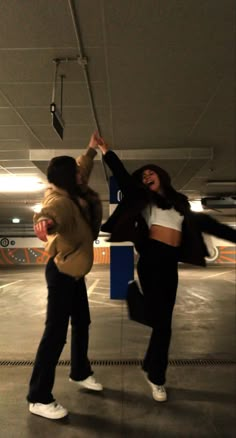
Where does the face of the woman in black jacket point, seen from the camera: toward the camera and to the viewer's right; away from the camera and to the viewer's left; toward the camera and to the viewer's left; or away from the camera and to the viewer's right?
toward the camera and to the viewer's left

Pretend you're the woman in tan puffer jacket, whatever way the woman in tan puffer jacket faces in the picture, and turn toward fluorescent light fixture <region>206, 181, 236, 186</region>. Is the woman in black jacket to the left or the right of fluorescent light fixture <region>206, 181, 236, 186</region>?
right

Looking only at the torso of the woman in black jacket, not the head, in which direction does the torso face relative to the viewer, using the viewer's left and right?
facing the viewer

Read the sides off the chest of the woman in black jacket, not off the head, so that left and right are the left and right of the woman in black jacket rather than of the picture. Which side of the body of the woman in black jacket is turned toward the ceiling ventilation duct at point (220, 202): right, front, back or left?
back

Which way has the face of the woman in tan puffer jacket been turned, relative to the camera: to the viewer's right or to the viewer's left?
to the viewer's right

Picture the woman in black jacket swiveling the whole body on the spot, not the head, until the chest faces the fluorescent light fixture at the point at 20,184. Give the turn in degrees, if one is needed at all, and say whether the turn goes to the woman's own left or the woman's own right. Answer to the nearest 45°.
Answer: approximately 135° to the woman's own right

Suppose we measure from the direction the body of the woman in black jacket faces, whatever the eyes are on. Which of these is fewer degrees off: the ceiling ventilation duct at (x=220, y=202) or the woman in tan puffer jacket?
the woman in tan puffer jacket

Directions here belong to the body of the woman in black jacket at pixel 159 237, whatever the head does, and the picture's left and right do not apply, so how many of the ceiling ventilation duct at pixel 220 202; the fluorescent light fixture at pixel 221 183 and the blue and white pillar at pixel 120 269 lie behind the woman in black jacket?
3

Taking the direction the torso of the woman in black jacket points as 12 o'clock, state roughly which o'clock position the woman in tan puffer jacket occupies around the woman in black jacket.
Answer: The woman in tan puffer jacket is roughly at 2 o'clock from the woman in black jacket.

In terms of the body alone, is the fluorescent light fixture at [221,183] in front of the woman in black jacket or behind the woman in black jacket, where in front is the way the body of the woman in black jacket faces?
behind
